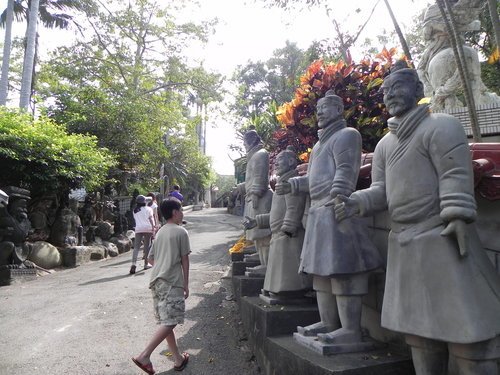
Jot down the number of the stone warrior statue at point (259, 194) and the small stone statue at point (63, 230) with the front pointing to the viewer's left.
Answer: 1

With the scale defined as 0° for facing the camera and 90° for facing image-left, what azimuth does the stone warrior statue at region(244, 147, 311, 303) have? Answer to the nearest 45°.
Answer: approximately 45°

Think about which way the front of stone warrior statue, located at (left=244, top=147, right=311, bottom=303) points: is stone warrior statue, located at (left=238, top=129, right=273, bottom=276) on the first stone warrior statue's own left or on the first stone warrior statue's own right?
on the first stone warrior statue's own right

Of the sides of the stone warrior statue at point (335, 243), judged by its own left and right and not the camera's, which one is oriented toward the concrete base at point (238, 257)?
right

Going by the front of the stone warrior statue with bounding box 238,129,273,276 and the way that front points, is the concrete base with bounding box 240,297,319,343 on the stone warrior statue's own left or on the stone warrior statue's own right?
on the stone warrior statue's own left

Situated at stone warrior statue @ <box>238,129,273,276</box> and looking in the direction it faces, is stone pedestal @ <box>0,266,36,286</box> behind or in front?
in front

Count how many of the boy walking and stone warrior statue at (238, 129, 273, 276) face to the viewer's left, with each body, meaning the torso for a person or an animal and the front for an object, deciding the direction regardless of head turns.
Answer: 1

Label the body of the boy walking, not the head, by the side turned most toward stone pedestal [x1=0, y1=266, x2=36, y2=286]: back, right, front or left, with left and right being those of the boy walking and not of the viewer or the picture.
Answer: left

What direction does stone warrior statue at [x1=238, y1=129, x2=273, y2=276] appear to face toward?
to the viewer's left

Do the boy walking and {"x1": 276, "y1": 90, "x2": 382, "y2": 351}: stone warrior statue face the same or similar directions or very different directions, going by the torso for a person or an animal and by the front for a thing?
very different directions

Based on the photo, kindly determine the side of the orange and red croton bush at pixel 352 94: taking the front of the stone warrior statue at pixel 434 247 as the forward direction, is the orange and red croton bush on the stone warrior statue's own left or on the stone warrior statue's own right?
on the stone warrior statue's own right

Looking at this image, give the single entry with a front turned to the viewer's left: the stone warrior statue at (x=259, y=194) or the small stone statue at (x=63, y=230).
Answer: the stone warrior statue

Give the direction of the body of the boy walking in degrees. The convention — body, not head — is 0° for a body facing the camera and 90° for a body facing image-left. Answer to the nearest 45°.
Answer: approximately 225°
